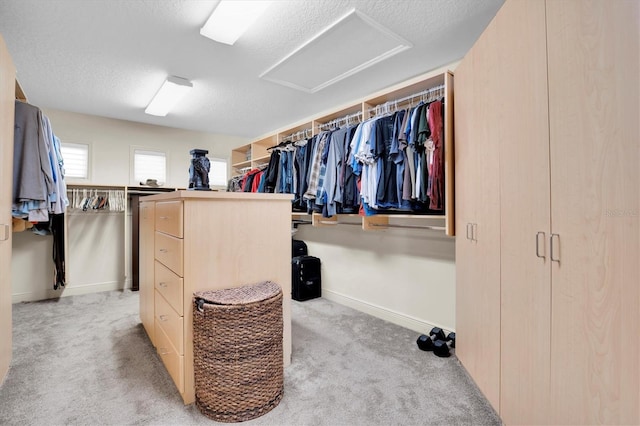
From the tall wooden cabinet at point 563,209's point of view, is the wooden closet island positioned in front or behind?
in front

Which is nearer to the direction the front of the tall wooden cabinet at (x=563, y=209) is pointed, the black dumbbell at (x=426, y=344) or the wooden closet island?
the wooden closet island

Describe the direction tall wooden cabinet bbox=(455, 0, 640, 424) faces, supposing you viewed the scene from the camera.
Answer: facing the viewer and to the left of the viewer

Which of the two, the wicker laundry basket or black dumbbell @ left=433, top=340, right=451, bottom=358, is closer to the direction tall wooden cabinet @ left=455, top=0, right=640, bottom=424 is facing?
the wicker laundry basket

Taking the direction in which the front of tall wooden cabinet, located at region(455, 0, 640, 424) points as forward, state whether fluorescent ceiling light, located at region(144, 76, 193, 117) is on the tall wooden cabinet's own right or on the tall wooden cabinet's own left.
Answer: on the tall wooden cabinet's own right

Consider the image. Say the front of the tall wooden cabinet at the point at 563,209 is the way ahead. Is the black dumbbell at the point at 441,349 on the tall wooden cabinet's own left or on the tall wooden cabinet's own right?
on the tall wooden cabinet's own right

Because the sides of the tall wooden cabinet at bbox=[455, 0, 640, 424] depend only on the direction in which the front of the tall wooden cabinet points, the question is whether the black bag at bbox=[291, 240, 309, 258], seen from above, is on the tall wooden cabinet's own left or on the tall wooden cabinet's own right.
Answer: on the tall wooden cabinet's own right

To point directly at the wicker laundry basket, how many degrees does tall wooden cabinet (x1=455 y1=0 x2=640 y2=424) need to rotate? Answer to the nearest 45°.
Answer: approximately 45° to its right
